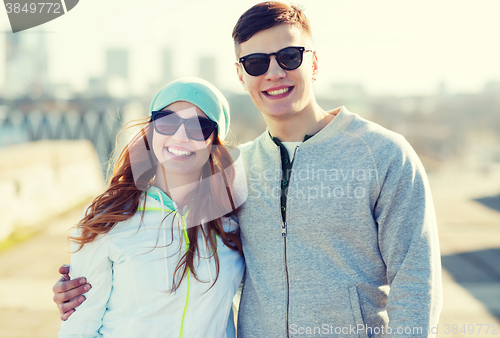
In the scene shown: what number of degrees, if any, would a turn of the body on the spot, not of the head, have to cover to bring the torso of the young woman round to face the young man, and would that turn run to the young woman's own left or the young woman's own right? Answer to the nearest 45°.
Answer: approximately 90° to the young woman's own left

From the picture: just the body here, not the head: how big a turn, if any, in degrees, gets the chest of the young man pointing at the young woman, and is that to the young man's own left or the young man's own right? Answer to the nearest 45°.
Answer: approximately 45° to the young man's own right

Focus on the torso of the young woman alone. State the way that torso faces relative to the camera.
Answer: toward the camera

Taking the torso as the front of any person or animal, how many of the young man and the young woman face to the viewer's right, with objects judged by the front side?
0
